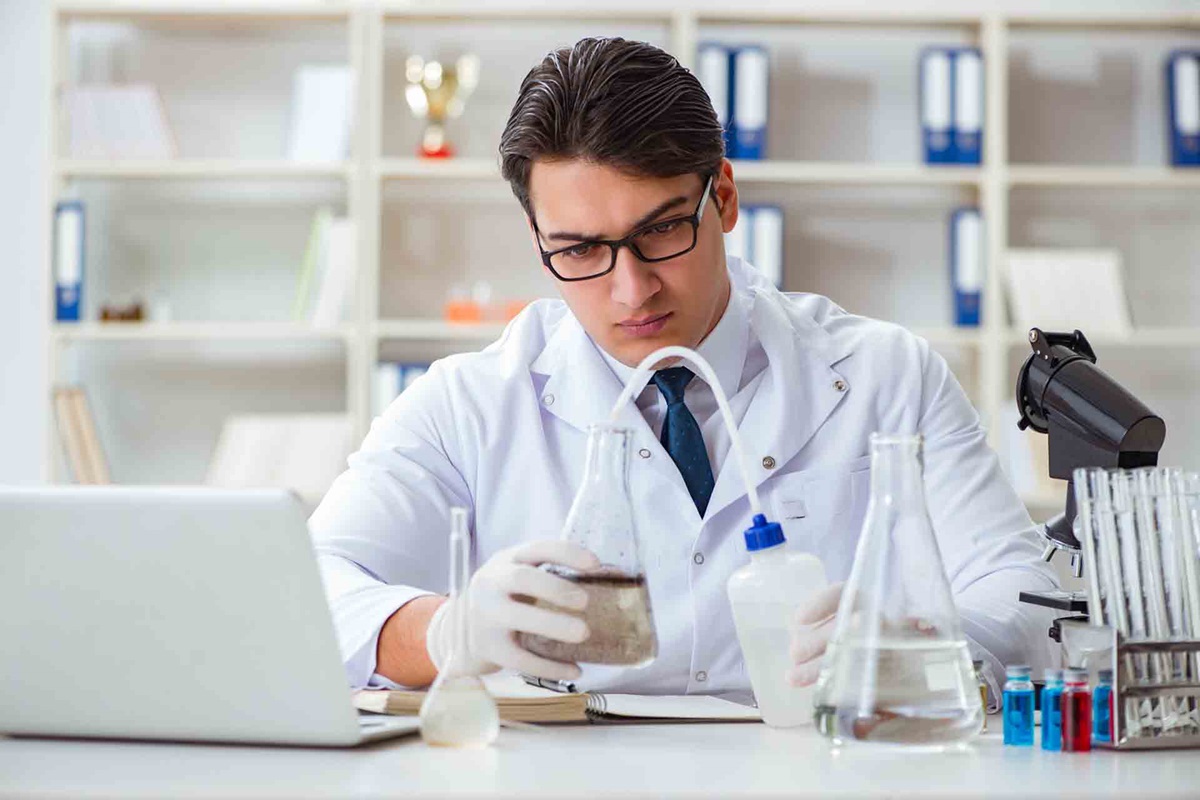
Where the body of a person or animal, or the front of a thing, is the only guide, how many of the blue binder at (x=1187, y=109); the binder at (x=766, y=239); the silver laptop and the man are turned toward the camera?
3

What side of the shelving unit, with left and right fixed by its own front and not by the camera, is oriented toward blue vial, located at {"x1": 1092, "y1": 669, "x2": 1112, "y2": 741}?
front

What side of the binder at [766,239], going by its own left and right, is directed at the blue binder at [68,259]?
right

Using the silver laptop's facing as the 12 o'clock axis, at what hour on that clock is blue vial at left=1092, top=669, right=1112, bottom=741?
The blue vial is roughly at 2 o'clock from the silver laptop.

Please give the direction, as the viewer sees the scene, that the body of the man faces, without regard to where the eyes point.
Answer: toward the camera

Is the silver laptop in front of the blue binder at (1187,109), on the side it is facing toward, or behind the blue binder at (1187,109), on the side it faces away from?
in front

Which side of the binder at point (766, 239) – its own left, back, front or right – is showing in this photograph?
front

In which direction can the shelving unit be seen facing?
toward the camera

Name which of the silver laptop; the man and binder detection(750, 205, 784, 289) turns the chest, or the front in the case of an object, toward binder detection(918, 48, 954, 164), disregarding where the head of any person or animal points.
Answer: the silver laptop
